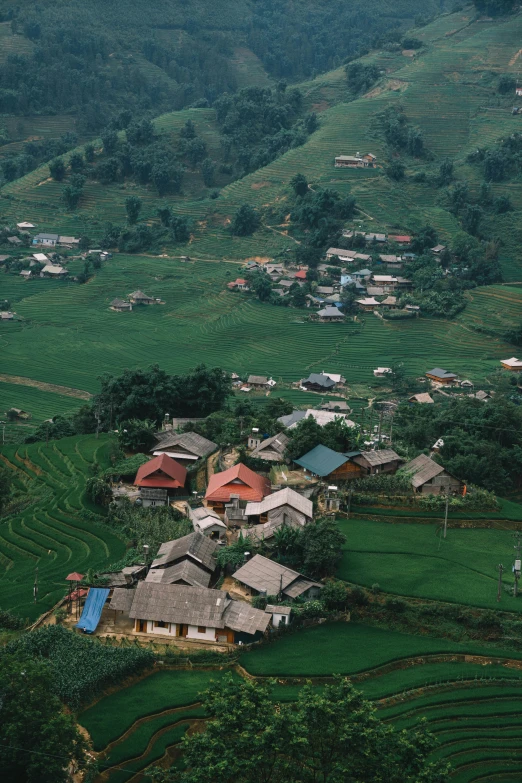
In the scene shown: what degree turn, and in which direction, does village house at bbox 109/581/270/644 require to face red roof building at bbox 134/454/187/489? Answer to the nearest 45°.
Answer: approximately 180°

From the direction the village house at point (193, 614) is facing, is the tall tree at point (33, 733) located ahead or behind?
ahead

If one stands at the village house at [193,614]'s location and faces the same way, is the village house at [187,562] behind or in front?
behind

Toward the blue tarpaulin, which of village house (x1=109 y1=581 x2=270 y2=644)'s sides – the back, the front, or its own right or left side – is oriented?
right

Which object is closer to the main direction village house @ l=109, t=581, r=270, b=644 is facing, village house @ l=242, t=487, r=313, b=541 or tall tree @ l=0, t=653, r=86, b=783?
the tall tree

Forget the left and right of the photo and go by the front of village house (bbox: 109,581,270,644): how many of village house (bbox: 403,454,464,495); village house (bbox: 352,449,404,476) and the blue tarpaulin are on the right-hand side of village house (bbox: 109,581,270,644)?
1

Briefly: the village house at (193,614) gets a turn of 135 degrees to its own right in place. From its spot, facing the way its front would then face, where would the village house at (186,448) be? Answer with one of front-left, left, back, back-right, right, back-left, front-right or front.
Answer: front-right

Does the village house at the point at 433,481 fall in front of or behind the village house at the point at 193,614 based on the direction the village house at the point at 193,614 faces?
behind

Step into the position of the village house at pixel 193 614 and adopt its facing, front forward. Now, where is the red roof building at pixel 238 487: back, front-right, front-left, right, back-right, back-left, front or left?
back

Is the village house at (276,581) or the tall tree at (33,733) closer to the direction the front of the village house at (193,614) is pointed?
the tall tree

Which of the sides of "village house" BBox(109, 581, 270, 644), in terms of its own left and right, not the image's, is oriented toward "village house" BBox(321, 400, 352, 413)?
back

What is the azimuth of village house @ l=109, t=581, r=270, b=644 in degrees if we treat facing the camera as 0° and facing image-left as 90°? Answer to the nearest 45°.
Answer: approximately 0°

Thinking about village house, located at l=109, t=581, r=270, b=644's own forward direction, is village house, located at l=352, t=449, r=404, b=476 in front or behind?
behind

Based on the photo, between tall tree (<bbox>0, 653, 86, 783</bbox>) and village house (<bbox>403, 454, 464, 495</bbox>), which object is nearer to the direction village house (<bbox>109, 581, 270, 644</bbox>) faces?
the tall tree

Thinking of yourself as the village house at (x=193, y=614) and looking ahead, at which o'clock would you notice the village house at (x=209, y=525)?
the village house at (x=209, y=525) is roughly at 6 o'clock from the village house at (x=193, y=614).
